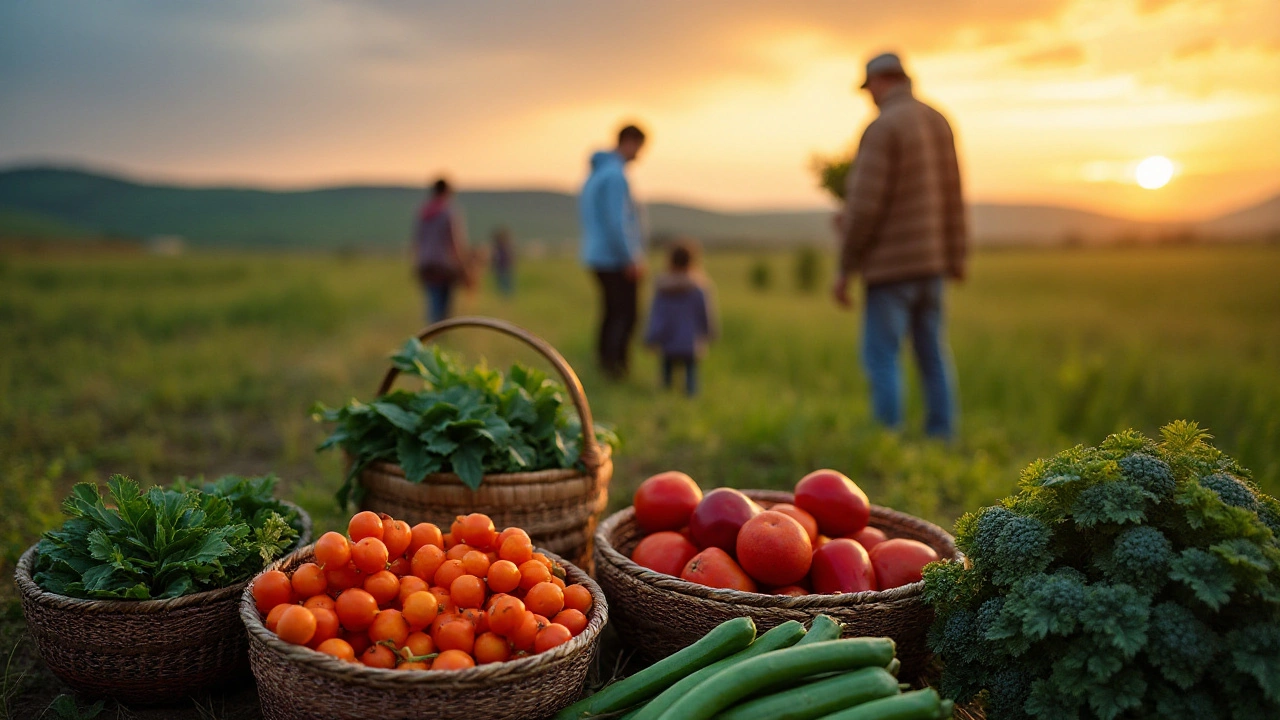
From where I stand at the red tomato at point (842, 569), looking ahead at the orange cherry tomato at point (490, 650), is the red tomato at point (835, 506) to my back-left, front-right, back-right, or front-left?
back-right

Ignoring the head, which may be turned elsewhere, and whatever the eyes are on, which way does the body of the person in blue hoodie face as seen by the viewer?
to the viewer's right

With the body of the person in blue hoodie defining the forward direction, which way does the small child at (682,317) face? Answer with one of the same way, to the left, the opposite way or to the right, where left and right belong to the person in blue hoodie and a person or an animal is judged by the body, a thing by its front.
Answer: to the left

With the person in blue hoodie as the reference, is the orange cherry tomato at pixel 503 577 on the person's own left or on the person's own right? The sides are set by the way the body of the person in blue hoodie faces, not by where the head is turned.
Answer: on the person's own right

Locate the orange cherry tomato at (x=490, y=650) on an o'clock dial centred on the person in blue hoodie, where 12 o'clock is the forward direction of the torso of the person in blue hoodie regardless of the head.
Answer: The orange cherry tomato is roughly at 3 o'clock from the person in blue hoodie.

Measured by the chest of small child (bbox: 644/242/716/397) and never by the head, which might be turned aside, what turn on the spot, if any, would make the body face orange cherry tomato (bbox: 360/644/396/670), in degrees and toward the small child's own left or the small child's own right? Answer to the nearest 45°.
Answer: approximately 180°

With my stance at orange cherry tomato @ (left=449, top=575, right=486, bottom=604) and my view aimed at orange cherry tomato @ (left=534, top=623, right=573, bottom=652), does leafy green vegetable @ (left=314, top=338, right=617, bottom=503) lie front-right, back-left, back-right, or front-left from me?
back-left

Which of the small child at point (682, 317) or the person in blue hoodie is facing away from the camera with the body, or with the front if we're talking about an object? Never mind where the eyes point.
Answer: the small child

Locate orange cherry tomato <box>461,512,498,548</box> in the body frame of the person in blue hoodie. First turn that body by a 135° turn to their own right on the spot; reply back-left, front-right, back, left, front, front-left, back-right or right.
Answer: front-left

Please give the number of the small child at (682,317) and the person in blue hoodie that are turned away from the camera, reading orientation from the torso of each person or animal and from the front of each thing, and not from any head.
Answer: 1

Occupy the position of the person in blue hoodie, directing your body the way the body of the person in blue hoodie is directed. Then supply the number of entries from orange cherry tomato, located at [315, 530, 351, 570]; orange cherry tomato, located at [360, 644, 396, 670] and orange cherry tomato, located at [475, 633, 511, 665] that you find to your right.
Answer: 3

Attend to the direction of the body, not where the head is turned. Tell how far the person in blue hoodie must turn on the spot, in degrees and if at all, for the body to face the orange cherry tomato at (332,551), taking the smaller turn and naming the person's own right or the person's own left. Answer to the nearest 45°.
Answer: approximately 90° to the person's own right

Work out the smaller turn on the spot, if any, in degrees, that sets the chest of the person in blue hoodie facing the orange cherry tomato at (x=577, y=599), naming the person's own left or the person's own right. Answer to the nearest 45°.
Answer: approximately 90° to the person's own right

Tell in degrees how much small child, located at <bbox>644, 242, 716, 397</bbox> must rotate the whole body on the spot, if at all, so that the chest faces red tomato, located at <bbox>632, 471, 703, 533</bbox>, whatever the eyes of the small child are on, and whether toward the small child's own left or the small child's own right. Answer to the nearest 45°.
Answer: approximately 180°

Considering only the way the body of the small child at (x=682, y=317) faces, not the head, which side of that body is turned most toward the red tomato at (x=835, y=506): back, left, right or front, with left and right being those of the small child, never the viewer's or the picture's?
back

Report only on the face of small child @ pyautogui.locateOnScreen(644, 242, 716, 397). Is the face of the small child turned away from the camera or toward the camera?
away from the camera

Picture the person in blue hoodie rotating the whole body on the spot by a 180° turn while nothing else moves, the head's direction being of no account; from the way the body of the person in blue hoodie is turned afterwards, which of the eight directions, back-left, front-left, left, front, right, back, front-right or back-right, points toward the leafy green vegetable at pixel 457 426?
left

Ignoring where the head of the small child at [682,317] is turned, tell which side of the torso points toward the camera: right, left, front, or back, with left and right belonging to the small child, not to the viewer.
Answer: back

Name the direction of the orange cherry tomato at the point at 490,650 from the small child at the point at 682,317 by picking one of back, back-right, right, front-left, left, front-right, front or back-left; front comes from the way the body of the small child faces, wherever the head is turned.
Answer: back
